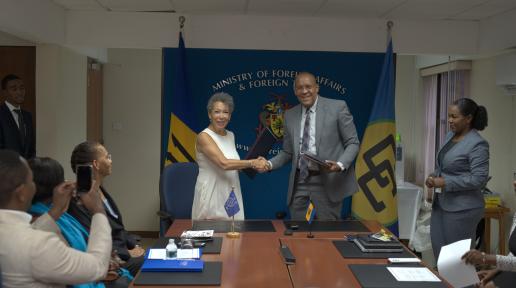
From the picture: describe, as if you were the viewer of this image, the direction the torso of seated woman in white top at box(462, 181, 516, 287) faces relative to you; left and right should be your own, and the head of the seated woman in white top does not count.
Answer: facing to the left of the viewer

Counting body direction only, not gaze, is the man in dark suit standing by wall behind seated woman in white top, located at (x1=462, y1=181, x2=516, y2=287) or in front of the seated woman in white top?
in front

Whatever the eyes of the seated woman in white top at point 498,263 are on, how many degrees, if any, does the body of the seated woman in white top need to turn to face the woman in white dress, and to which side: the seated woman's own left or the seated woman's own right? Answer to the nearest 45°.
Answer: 0° — they already face them

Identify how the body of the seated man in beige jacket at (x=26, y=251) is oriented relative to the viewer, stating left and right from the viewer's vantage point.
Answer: facing away from the viewer and to the right of the viewer

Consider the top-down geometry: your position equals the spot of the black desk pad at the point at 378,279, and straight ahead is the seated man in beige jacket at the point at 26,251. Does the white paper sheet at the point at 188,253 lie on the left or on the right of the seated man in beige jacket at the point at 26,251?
right

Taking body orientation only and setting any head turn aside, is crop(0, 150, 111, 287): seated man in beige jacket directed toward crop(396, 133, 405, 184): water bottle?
yes

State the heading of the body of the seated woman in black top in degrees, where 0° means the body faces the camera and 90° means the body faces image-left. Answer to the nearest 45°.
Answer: approximately 270°

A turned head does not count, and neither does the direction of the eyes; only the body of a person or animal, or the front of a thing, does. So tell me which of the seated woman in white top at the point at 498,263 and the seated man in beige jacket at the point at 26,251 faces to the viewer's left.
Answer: the seated woman in white top at the point at 498,263

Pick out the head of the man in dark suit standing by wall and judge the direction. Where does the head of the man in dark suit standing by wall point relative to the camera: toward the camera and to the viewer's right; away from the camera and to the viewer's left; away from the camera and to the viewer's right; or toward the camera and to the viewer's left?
toward the camera and to the viewer's right

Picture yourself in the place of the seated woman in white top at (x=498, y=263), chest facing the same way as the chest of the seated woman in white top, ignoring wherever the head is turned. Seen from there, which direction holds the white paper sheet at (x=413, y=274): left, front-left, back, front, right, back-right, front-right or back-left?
front-left

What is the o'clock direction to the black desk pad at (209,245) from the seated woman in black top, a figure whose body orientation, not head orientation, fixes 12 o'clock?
The black desk pad is roughly at 1 o'clock from the seated woman in black top.

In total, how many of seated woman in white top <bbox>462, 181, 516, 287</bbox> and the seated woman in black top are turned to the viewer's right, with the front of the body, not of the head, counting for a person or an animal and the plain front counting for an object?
1

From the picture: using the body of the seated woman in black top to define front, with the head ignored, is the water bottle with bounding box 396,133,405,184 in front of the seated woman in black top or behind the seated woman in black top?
in front
